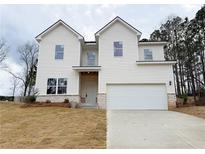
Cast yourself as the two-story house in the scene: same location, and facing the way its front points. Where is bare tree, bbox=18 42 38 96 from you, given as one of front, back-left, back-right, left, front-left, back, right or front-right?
back-right

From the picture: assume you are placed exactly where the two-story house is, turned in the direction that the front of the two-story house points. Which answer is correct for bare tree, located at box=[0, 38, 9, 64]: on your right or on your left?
on your right

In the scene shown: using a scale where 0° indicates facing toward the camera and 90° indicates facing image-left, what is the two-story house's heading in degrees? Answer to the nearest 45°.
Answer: approximately 0°

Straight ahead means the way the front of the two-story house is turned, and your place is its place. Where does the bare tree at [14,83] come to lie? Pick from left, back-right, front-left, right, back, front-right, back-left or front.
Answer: back-right
